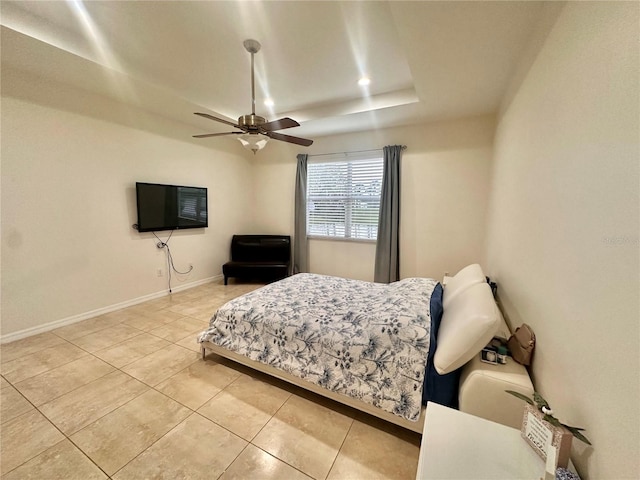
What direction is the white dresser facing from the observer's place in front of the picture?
facing to the left of the viewer

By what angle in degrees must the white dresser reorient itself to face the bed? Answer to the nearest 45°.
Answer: approximately 45° to its right

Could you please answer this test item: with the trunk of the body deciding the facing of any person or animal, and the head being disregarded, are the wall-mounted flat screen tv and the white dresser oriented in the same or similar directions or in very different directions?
very different directions

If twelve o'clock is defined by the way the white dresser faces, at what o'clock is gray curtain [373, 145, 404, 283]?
The gray curtain is roughly at 2 o'clock from the white dresser.

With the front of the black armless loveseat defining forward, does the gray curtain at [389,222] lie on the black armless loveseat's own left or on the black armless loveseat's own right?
on the black armless loveseat's own left

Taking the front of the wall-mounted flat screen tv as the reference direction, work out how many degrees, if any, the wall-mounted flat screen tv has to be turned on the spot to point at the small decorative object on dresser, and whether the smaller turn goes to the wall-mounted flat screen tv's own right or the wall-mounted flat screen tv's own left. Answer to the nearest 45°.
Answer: approximately 45° to the wall-mounted flat screen tv's own right

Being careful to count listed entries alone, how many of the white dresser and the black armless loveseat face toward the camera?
1

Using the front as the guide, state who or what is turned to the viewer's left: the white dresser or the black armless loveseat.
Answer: the white dresser

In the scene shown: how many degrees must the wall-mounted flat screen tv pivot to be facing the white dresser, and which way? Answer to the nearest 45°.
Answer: approximately 45° to its right
